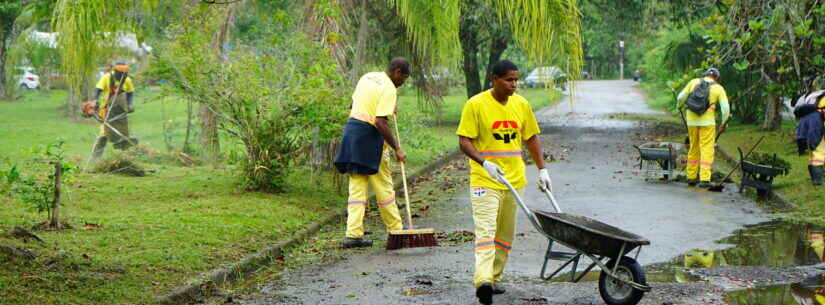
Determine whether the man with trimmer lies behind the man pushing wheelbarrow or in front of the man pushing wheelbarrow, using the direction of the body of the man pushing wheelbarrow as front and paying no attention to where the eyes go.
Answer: behind

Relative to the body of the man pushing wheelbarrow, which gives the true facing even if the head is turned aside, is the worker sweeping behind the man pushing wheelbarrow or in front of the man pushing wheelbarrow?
behind

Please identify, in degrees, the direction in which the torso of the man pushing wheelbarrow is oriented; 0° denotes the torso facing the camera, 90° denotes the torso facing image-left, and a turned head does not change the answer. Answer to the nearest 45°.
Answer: approximately 315°

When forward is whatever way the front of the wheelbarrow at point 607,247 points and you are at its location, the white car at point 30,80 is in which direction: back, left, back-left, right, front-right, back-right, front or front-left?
back

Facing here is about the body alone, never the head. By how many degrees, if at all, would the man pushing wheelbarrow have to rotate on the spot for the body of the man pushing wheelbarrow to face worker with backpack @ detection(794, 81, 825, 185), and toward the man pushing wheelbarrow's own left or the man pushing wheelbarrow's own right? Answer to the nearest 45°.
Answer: approximately 90° to the man pushing wheelbarrow's own left

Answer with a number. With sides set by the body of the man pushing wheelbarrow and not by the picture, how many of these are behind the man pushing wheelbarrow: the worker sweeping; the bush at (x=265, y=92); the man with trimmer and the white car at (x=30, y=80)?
4

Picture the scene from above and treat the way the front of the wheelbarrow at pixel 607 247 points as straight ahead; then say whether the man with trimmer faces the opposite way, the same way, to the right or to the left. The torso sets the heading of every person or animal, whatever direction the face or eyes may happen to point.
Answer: the same way

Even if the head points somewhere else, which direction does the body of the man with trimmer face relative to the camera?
toward the camera

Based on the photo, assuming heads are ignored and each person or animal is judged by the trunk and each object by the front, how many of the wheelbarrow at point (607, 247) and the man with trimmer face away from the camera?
0

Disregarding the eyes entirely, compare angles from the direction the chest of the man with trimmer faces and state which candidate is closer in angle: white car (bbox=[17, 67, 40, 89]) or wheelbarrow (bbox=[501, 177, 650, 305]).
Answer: the wheelbarrow

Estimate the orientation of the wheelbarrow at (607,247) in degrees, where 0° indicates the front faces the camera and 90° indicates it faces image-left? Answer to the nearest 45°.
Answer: approximately 315°

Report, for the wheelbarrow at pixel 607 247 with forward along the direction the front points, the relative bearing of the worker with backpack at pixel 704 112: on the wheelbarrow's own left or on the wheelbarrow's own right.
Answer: on the wheelbarrow's own left

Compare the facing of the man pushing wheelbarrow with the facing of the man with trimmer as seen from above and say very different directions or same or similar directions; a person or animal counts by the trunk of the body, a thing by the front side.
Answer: same or similar directions

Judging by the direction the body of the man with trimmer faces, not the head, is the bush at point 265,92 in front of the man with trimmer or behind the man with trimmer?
in front

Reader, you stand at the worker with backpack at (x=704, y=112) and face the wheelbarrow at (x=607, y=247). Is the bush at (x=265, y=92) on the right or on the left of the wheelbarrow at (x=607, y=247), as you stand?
right

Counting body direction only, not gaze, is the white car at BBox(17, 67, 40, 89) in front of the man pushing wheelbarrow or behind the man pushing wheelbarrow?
behind

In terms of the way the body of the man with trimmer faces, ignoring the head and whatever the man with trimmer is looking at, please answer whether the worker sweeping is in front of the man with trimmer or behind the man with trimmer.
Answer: in front
